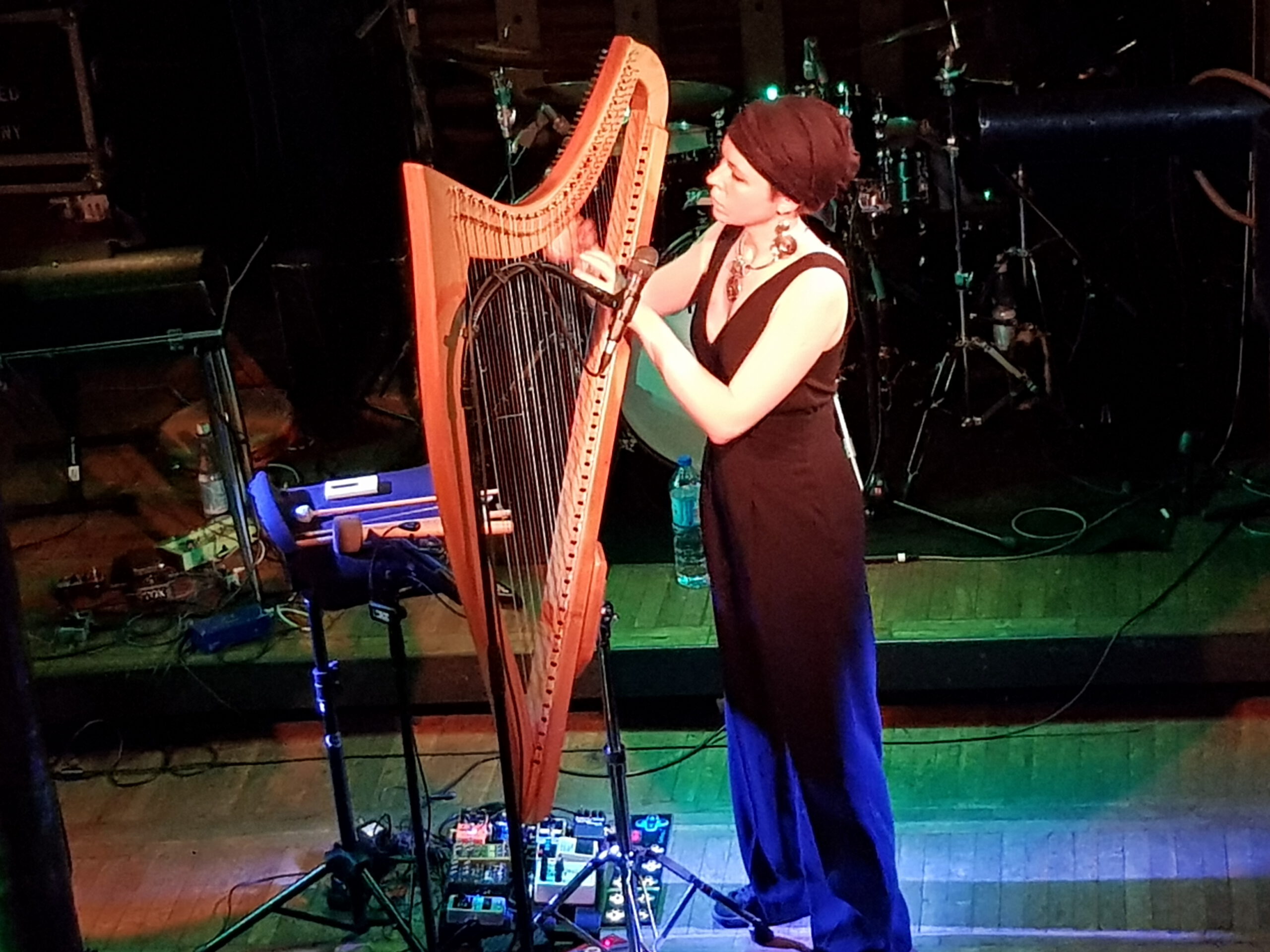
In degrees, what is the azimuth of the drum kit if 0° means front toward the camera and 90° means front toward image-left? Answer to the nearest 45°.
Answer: approximately 45°

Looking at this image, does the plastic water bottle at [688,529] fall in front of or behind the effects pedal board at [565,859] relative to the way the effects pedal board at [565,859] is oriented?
behind

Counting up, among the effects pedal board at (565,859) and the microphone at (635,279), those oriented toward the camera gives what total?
1

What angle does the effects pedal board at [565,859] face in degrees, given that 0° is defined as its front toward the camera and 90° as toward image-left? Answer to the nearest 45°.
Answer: approximately 0°

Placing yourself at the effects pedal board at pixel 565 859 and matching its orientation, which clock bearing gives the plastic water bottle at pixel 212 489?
The plastic water bottle is roughly at 5 o'clock from the effects pedal board.

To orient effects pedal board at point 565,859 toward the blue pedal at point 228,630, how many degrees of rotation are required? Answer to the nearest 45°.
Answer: approximately 135° to its right
